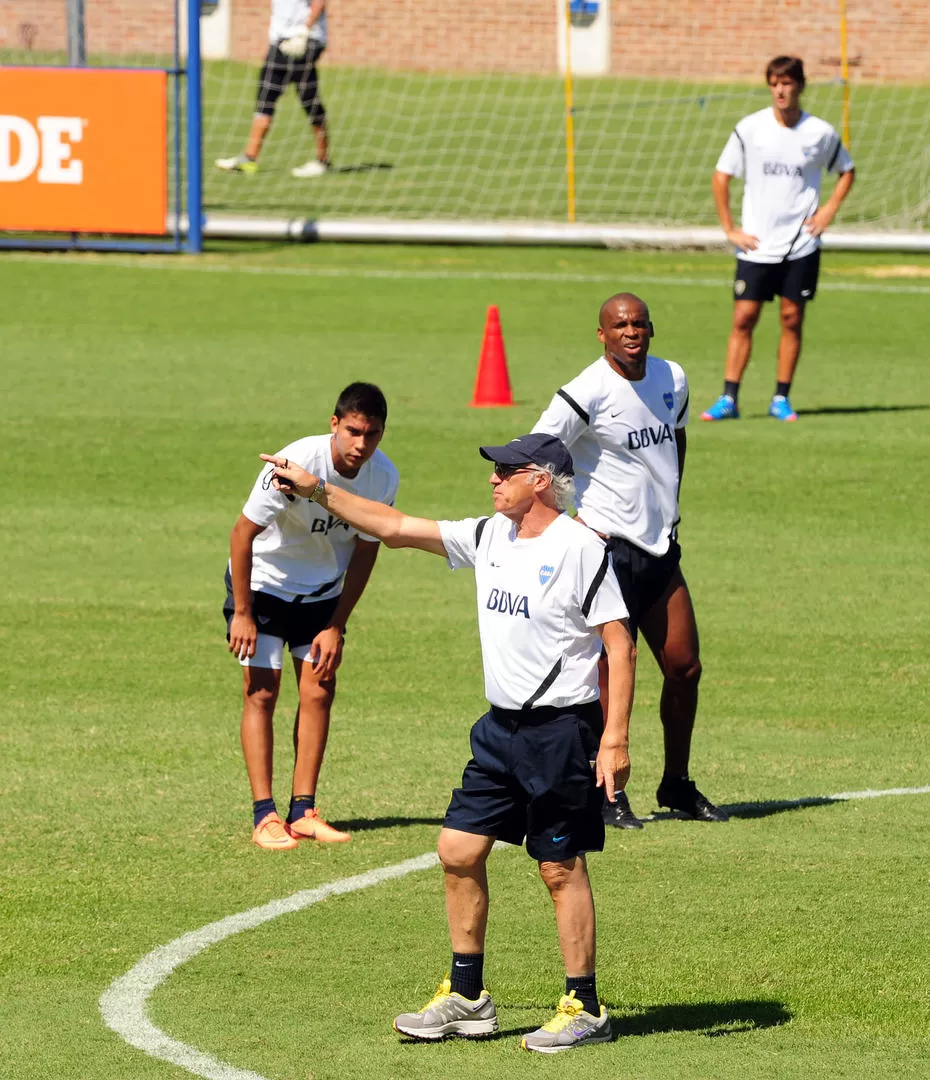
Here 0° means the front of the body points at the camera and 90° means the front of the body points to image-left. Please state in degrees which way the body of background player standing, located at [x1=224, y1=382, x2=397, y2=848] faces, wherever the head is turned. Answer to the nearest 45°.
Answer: approximately 315°

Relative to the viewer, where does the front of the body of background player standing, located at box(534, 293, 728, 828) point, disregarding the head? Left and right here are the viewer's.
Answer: facing the viewer and to the right of the viewer

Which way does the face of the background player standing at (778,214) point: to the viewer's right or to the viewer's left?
to the viewer's left

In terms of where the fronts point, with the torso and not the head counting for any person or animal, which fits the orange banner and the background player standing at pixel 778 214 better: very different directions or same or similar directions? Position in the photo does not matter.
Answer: same or similar directions

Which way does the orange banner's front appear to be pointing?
toward the camera

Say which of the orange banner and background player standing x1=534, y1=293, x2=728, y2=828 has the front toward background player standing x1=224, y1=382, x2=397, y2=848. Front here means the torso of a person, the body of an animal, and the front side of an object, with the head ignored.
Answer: the orange banner

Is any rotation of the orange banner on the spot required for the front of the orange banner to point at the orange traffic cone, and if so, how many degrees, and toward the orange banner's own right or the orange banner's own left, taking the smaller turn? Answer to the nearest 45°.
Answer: approximately 45° to the orange banner's own left

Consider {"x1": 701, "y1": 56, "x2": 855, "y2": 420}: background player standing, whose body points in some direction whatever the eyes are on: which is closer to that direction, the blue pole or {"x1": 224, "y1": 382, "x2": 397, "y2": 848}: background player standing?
the background player standing

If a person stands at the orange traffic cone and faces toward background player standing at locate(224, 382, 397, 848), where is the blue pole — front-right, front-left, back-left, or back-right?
back-right

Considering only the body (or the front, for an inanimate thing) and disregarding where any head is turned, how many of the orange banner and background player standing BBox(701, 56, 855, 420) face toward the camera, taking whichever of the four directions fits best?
2

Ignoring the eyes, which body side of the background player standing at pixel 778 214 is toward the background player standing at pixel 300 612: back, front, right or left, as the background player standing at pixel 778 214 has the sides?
front

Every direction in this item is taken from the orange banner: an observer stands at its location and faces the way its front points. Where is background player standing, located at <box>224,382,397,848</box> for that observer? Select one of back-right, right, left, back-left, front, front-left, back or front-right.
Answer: front

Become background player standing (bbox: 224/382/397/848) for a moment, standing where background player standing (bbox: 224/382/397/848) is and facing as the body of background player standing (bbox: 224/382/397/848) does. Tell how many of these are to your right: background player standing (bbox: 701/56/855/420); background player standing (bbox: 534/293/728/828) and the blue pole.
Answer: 0

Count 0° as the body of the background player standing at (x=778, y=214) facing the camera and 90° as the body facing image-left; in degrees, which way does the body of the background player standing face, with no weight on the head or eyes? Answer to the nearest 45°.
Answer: approximately 0°

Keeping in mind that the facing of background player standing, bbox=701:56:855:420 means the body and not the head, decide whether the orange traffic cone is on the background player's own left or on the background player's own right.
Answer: on the background player's own right
